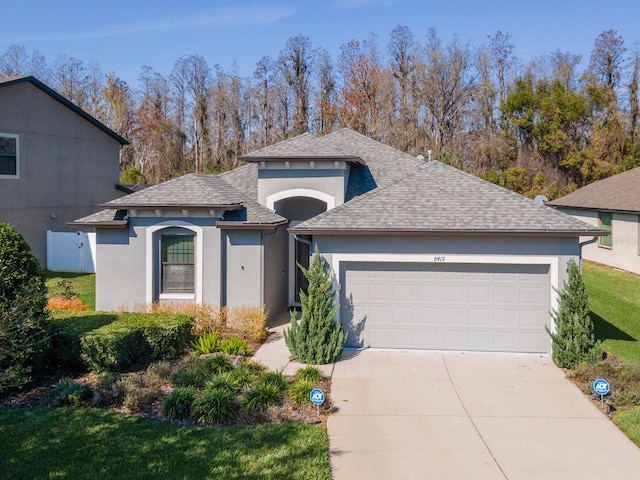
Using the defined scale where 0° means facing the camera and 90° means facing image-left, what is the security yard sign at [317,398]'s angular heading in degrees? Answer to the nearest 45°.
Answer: approximately 0°

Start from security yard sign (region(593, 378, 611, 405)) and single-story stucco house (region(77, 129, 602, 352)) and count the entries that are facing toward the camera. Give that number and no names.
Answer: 2

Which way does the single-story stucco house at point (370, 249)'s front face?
toward the camera

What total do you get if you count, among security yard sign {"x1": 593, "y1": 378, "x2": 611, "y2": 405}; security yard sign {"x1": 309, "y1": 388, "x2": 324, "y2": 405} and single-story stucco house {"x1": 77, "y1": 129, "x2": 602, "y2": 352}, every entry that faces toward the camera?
3

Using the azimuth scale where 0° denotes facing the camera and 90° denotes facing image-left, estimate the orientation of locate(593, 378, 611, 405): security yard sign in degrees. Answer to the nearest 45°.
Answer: approximately 0°

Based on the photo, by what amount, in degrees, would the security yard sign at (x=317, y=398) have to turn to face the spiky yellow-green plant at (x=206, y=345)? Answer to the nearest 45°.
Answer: approximately 135° to its right

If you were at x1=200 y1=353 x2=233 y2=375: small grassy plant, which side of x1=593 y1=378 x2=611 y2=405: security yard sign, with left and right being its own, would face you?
right

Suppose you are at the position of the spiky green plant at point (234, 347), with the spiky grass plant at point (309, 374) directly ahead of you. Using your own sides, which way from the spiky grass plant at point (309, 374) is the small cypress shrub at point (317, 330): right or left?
left

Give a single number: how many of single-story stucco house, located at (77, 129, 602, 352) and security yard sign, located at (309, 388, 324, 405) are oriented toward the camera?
2

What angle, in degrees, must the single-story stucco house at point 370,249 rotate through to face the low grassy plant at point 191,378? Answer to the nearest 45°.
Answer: approximately 45° to its right

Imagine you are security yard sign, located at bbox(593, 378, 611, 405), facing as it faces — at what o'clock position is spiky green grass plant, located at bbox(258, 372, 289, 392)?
The spiky green grass plant is roughly at 2 o'clock from the security yard sign.

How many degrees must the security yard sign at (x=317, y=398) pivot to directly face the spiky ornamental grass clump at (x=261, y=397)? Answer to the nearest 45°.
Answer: approximately 135° to its right

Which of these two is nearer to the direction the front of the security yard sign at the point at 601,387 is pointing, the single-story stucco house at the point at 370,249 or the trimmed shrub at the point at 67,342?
the trimmed shrub

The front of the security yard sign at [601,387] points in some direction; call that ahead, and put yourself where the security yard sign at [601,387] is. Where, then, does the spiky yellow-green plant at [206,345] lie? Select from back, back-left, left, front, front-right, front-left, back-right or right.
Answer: right

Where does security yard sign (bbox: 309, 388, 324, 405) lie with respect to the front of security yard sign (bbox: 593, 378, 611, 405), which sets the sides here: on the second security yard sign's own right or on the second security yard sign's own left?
on the second security yard sign's own right

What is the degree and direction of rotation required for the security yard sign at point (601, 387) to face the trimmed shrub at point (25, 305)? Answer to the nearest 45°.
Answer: approximately 45° to its right

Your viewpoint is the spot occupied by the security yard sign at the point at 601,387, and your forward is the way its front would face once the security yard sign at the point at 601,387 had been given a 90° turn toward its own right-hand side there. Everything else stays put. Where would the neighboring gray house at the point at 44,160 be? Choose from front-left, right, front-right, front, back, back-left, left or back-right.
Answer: front
